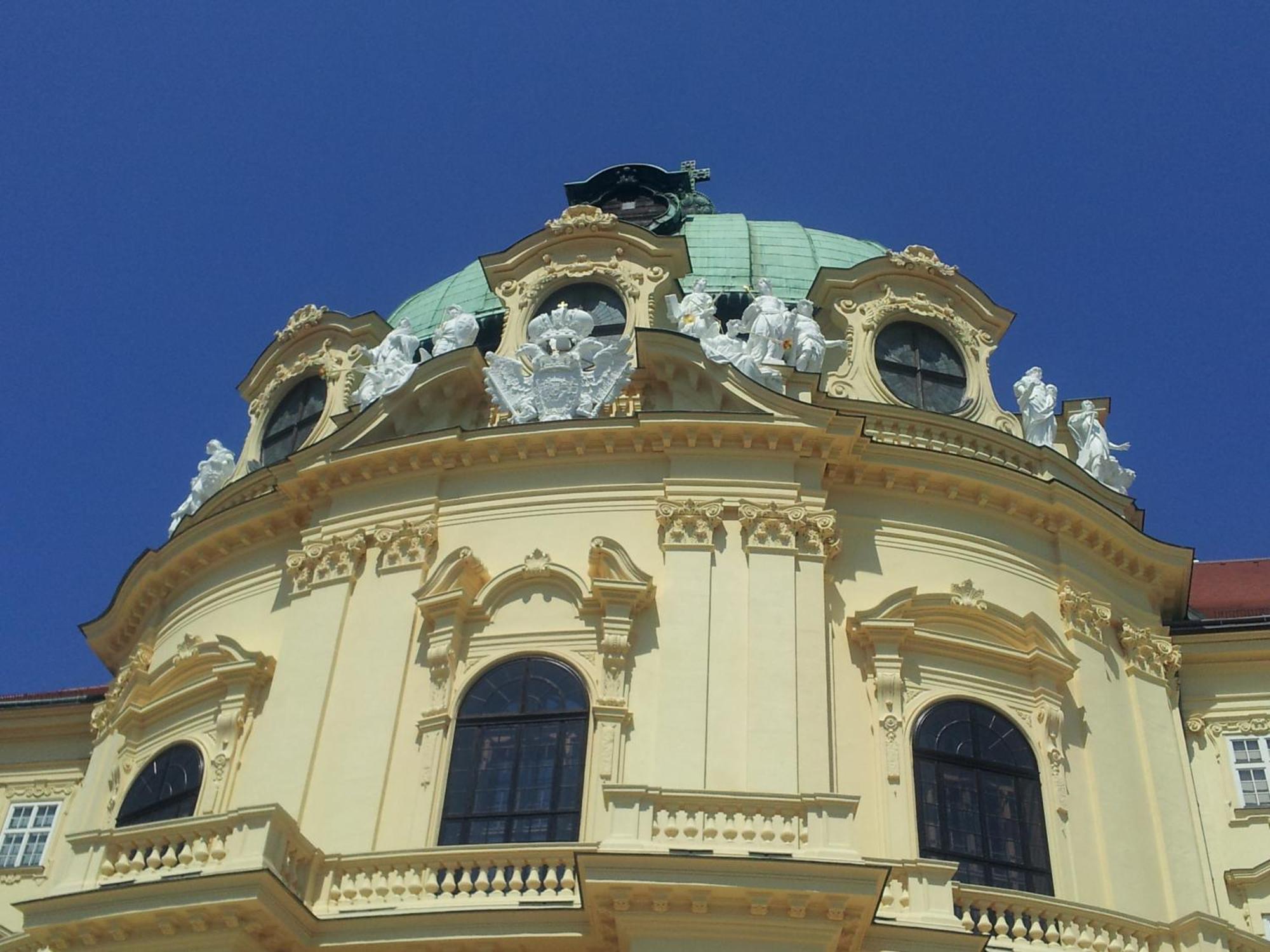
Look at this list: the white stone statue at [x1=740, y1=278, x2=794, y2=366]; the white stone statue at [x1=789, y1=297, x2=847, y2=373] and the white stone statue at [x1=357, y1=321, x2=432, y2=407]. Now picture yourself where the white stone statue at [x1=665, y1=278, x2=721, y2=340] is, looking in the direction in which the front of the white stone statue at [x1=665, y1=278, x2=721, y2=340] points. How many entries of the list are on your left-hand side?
2

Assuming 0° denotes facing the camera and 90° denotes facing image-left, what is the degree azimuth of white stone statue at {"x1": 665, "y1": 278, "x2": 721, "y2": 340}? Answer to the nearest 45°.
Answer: approximately 0°

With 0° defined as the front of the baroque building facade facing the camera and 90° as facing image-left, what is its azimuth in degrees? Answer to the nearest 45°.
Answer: approximately 0°

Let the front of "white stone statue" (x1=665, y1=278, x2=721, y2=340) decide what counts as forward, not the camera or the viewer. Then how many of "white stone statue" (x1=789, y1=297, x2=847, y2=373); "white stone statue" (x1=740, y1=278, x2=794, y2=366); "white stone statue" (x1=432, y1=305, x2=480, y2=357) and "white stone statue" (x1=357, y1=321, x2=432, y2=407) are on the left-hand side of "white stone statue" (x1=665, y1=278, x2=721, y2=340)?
2

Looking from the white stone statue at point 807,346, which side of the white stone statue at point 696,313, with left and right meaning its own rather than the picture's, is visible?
left

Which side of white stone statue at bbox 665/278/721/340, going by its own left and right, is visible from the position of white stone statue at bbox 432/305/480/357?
right

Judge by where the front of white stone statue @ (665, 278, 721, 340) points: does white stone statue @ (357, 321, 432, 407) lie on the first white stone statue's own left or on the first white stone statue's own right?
on the first white stone statue's own right
